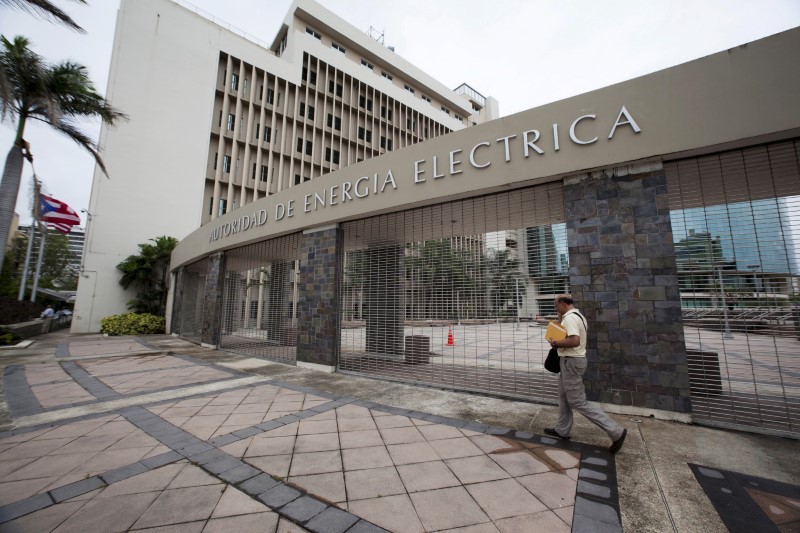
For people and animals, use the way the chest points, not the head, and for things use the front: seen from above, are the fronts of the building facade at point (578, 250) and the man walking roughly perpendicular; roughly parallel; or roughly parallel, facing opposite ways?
roughly perpendicular

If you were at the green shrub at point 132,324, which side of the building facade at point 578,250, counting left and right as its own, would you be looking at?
right

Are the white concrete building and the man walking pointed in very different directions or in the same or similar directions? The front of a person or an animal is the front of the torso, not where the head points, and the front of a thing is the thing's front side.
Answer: very different directions

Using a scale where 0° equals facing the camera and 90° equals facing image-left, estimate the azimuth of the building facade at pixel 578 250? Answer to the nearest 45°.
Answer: approximately 45°

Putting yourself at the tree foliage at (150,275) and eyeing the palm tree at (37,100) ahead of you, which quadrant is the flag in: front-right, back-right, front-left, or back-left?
front-right
